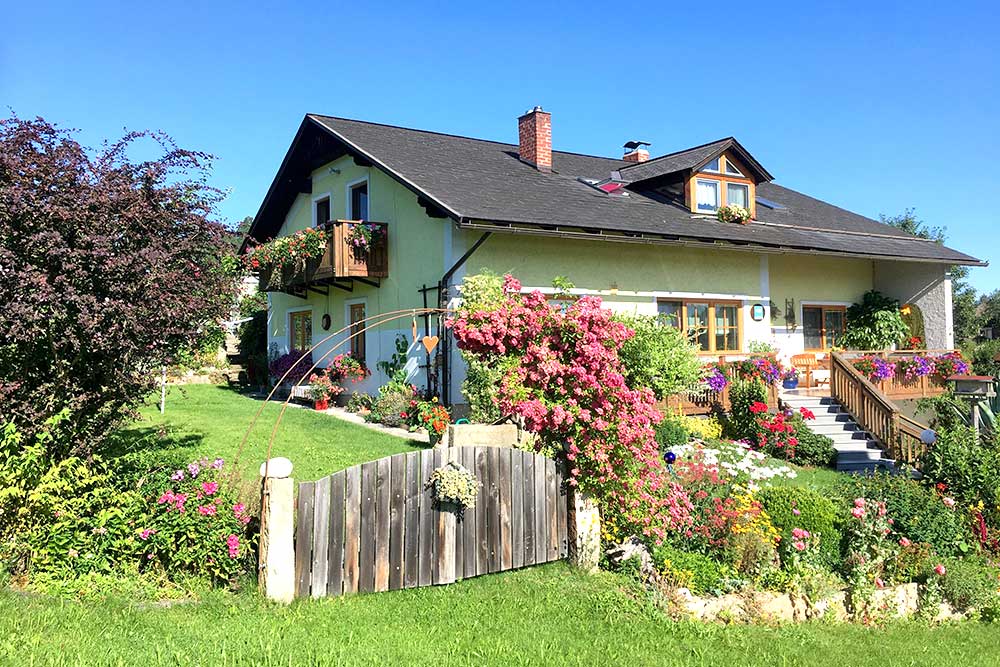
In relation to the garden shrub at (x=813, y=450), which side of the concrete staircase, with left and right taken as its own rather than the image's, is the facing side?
right

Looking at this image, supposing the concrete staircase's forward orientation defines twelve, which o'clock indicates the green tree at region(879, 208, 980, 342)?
The green tree is roughly at 8 o'clock from the concrete staircase.

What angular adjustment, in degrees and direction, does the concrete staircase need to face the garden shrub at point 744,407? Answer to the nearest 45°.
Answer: approximately 90° to its right

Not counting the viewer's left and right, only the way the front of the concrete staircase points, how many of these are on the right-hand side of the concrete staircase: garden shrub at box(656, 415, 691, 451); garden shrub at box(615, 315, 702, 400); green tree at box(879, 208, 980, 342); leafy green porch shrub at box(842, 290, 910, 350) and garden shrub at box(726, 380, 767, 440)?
3

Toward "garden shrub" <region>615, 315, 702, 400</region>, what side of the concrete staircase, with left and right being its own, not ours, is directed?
right

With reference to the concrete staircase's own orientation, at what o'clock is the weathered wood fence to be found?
The weathered wood fence is roughly at 2 o'clock from the concrete staircase.

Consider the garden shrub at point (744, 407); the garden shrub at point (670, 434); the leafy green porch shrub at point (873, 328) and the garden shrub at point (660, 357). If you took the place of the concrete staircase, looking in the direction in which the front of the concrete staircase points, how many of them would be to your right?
3

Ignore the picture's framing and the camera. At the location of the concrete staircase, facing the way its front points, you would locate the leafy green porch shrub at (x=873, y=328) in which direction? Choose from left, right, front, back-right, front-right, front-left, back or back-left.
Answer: back-left

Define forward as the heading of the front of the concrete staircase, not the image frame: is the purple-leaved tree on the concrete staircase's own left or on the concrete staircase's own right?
on the concrete staircase's own right

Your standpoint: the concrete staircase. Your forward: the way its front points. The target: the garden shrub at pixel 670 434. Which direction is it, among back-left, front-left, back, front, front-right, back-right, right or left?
right

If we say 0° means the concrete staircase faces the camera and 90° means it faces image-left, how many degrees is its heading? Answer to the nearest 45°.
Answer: approximately 315°

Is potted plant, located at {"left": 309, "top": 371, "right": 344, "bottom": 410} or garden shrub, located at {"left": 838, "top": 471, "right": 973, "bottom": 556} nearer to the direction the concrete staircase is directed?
the garden shrub

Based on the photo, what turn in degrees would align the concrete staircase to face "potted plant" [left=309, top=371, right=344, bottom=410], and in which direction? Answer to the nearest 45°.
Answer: approximately 135° to its right

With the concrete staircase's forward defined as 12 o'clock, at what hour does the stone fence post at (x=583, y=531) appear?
The stone fence post is roughly at 2 o'clock from the concrete staircase.
